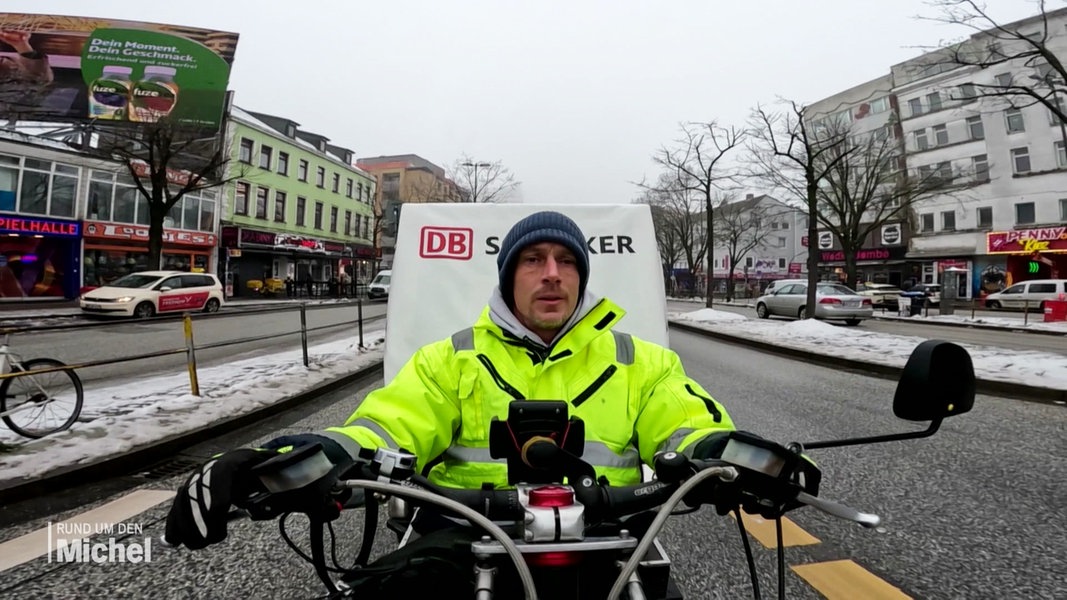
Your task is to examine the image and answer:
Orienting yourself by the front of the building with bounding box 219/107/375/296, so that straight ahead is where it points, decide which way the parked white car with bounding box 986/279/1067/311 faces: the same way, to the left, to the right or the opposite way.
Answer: the opposite way

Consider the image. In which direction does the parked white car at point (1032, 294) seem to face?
to the viewer's left

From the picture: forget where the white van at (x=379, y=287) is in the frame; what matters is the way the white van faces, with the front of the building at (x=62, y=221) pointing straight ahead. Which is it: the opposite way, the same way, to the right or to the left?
to the right

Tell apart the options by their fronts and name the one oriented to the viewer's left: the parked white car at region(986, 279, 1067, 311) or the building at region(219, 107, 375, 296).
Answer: the parked white car

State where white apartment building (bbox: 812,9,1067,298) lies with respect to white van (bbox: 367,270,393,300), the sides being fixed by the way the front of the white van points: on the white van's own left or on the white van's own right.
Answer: on the white van's own left

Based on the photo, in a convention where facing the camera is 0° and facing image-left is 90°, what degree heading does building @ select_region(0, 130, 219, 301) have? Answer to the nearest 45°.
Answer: approximately 315°

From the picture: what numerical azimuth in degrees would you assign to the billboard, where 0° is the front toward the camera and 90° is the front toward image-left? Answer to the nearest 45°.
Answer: approximately 0°
